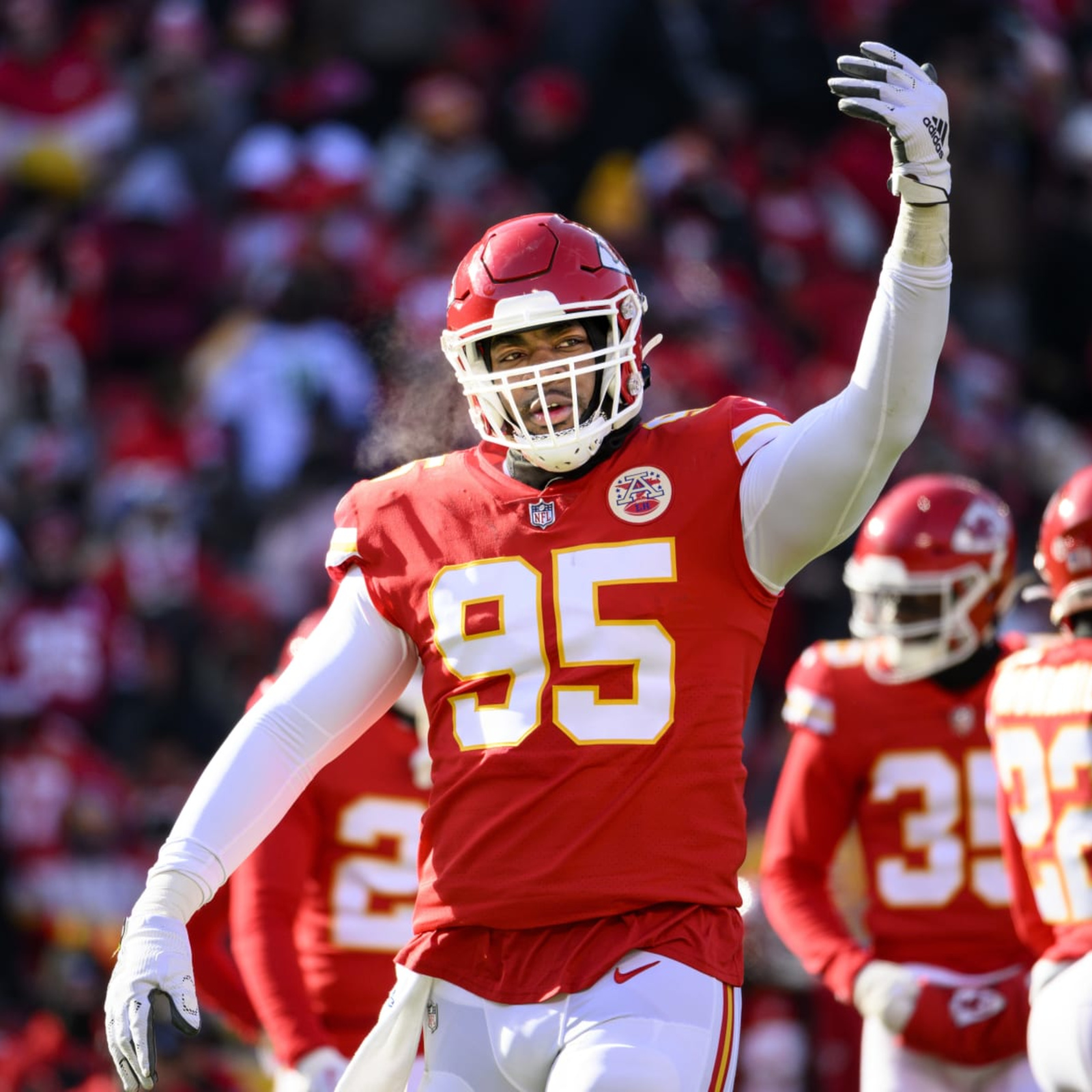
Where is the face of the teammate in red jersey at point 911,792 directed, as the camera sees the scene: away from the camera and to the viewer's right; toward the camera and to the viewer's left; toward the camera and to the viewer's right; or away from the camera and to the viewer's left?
toward the camera and to the viewer's left

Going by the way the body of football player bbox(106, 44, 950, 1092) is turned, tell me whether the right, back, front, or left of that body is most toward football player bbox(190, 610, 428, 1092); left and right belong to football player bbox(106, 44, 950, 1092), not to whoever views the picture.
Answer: back

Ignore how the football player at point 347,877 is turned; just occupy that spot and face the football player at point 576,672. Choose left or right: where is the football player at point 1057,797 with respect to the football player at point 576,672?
left

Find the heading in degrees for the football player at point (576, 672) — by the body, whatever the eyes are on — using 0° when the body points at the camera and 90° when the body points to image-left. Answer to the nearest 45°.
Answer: approximately 0°

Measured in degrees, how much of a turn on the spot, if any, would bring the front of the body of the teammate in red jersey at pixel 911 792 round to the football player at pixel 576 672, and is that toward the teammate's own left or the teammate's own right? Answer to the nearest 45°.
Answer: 0° — they already face them

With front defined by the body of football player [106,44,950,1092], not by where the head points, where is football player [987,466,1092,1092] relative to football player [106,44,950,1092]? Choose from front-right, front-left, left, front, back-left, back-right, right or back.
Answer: back-left

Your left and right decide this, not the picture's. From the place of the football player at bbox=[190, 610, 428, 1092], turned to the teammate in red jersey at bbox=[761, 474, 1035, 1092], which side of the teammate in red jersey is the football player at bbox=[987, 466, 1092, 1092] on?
right

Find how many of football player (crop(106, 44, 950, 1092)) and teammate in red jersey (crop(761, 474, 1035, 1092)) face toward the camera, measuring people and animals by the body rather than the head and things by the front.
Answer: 2

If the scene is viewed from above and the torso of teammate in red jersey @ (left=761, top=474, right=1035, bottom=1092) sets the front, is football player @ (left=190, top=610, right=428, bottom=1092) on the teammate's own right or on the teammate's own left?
on the teammate's own right
